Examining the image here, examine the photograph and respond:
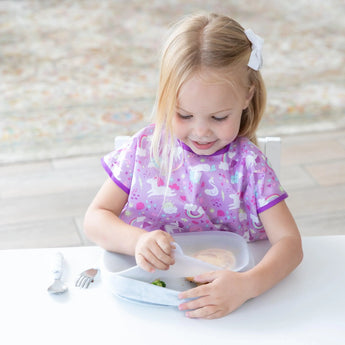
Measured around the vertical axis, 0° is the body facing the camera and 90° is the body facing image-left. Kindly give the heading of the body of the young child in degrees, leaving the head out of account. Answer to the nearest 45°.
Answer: approximately 0°
